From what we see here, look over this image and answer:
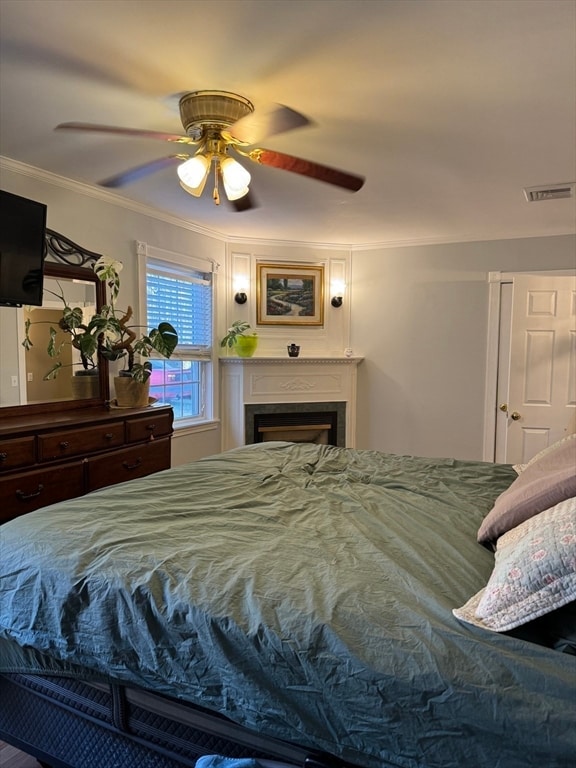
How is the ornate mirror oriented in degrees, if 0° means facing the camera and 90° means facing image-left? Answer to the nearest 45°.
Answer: approximately 315°

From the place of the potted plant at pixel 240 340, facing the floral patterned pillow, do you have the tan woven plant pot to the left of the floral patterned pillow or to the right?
right

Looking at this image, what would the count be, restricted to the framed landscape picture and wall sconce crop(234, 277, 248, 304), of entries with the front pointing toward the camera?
2

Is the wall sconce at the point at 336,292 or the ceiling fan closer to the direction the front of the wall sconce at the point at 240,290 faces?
the ceiling fan

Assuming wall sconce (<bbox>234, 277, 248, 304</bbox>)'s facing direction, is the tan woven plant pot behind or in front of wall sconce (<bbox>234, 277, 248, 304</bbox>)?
in front

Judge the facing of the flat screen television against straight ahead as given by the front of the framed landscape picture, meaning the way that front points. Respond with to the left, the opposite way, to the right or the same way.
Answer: to the left

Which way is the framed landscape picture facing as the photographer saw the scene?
facing the viewer

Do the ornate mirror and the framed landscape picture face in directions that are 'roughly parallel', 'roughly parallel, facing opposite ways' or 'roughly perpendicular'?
roughly perpendicular

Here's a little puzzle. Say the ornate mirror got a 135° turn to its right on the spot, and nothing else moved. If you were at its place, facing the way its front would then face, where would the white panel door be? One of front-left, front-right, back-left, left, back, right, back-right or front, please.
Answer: back

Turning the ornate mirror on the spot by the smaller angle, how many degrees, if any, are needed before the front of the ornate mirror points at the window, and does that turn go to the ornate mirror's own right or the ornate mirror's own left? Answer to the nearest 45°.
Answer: approximately 90° to the ornate mirror's own left

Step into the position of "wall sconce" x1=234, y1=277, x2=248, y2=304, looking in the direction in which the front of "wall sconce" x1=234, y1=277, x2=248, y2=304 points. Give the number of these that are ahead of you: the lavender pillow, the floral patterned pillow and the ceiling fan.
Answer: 3

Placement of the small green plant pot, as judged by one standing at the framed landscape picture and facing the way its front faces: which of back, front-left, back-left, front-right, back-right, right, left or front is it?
front-right

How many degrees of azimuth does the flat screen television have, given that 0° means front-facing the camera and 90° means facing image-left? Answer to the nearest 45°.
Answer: approximately 315°
